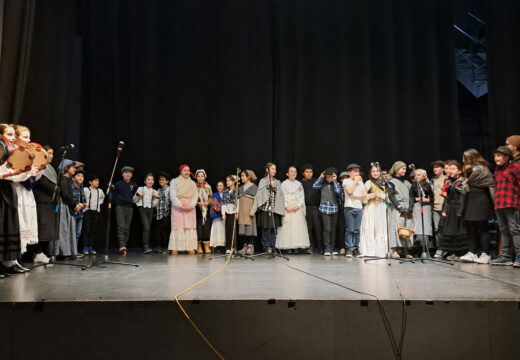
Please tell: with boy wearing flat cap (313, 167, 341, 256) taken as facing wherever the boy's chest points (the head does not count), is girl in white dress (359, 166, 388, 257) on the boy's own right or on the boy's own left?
on the boy's own left

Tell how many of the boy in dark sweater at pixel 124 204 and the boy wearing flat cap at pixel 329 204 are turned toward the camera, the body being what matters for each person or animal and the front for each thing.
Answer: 2

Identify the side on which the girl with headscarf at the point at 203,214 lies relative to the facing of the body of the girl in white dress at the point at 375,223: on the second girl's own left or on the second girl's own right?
on the second girl's own right

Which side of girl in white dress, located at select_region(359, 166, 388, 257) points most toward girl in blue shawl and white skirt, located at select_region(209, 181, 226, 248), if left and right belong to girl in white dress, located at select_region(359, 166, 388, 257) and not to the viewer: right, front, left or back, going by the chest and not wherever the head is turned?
right

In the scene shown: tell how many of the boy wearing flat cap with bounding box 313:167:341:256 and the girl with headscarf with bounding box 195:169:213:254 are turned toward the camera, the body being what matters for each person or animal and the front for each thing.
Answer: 2

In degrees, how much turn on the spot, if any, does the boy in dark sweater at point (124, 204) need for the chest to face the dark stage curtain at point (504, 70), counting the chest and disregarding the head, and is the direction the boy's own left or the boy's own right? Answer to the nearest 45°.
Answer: approximately 90° to the boy's own left

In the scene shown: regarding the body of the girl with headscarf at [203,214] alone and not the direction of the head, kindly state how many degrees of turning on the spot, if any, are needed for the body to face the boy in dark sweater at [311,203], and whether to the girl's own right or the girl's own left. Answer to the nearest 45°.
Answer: approximately 90° to the girl's own left

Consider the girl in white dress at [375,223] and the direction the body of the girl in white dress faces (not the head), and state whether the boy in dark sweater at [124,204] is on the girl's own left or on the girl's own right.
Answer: on the girl's own right

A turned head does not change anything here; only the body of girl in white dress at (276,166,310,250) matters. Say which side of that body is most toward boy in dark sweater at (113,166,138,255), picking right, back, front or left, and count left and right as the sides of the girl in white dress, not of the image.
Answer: right
